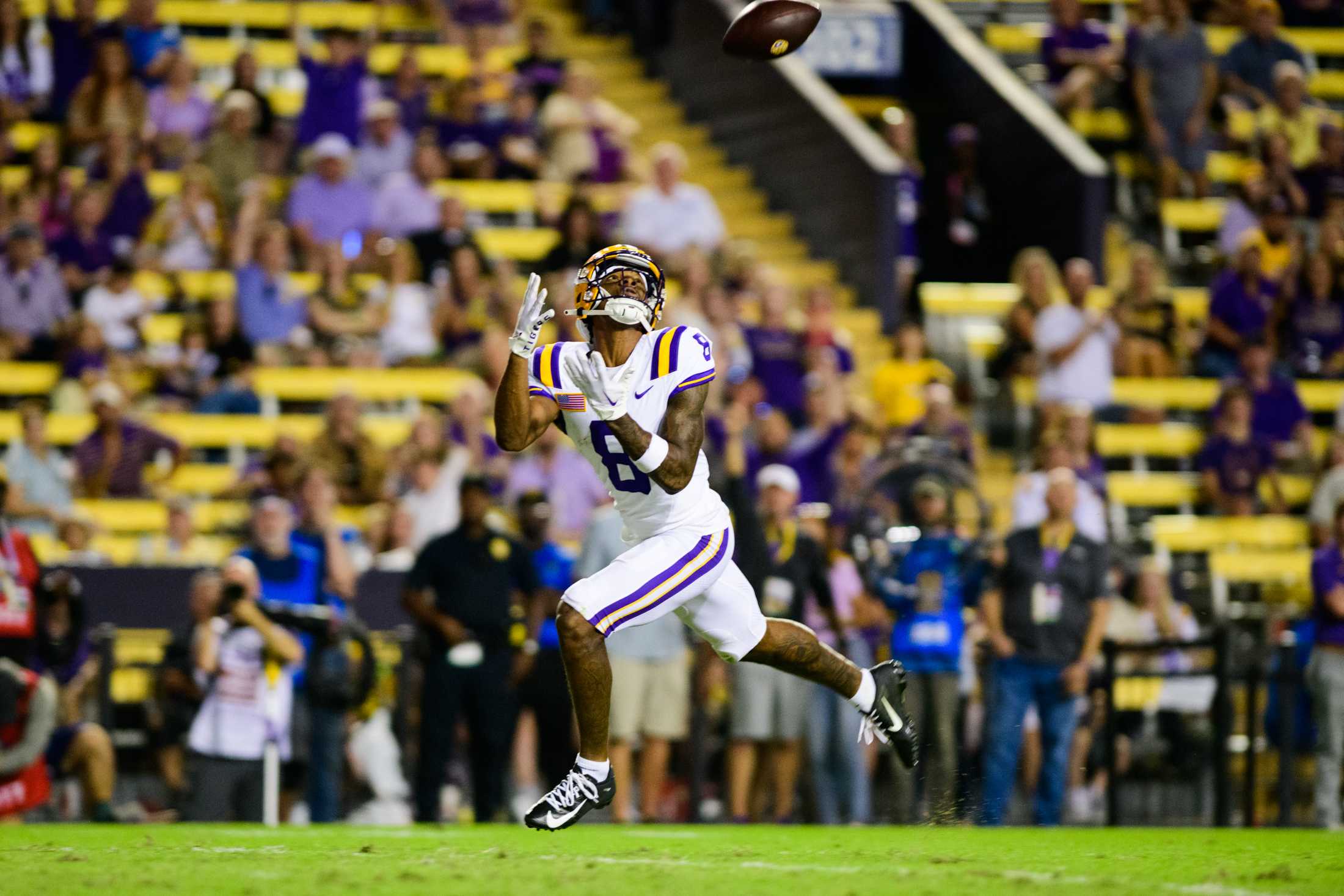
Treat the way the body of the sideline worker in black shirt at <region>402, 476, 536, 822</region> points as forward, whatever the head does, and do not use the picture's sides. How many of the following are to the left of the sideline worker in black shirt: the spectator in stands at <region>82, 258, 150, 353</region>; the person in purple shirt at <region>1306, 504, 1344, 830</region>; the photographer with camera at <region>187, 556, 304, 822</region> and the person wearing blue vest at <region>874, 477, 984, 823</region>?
2

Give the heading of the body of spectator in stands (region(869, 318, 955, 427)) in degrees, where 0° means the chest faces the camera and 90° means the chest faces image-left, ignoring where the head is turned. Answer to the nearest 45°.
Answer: approximately 0°

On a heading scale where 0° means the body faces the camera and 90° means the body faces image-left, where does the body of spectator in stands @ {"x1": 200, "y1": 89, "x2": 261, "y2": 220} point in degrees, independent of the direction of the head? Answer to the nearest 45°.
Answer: approximately 0°

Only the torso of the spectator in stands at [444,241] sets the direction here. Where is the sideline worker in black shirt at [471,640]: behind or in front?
in front

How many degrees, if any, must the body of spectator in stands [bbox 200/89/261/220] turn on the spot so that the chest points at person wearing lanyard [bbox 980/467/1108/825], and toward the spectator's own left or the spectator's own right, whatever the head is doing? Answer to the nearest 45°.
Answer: approximately 45° to the spectator's own left

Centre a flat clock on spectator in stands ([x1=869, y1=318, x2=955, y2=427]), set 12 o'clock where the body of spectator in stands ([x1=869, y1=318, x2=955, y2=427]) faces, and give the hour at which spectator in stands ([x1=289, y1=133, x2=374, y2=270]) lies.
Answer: spectator in stands ([x1=289, y1=133, x2=374, y2=270]) is roughly at 3 o'clock from spectator in stands ([x1=869, y1=318, x2=955, y2=427]).

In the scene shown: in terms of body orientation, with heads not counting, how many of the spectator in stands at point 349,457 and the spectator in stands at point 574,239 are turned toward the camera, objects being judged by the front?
2

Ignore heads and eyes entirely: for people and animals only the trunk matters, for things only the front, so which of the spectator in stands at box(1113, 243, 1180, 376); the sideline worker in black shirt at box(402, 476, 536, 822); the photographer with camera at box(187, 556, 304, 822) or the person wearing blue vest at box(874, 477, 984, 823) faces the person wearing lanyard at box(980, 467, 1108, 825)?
the spectator in stands

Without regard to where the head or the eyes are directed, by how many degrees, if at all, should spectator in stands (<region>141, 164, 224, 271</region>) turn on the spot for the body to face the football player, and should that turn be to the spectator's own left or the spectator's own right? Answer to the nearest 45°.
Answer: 0° — they already face them

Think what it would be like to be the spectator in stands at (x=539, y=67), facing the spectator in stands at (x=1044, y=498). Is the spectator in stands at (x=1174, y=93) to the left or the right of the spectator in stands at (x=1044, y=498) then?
left
